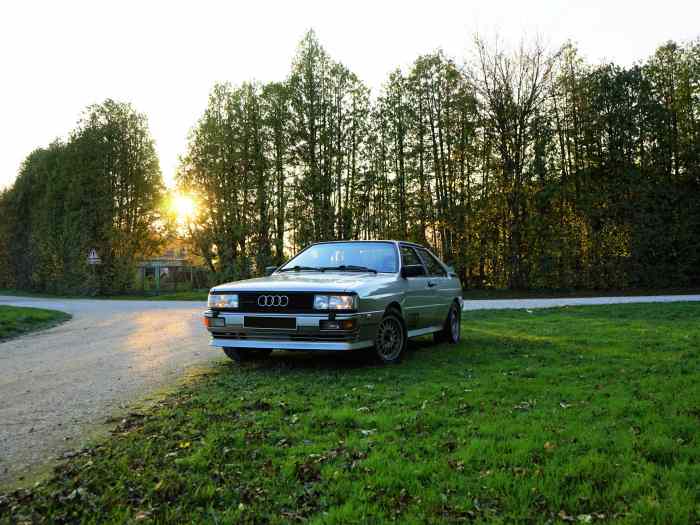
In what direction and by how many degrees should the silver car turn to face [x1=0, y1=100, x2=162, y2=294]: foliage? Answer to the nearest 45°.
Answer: approximately 90° to its right

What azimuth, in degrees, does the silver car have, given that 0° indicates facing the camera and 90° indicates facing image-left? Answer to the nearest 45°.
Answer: approximately 45°

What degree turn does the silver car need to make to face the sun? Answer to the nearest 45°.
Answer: approximately 135° to its right
